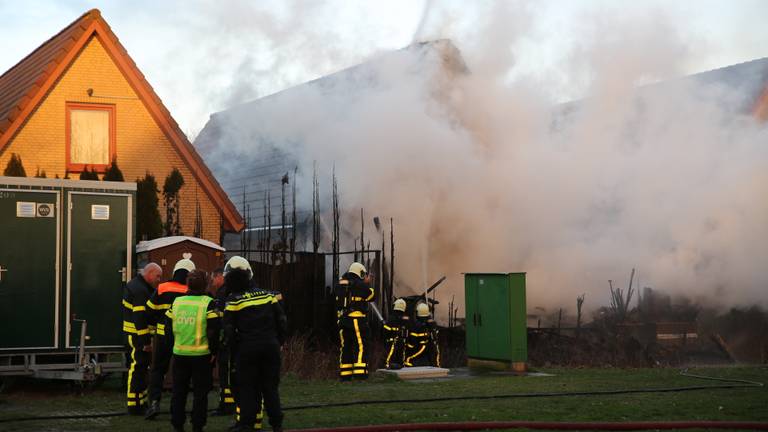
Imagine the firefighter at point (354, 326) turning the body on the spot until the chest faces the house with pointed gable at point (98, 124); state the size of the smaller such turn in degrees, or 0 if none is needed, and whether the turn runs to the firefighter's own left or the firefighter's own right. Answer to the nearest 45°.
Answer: approximately 90° to the firefighter's own left

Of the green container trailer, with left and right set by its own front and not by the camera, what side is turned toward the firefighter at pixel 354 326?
left

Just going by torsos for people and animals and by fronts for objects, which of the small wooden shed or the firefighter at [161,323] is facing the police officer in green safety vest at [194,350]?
the small wooden shed

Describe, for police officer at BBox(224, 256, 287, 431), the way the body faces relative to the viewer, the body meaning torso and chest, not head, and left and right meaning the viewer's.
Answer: facing away from the viewer

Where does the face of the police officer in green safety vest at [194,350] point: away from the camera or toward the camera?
away from the camera

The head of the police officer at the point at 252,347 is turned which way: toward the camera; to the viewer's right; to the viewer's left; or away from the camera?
away from the camera

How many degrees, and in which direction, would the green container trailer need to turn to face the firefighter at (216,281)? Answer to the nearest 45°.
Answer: approximately 45° to its left

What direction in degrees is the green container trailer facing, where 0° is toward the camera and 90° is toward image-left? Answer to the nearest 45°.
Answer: approximately 0°

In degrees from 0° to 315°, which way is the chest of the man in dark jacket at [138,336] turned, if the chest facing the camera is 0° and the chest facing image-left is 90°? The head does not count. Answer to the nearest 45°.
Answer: approximately 270°

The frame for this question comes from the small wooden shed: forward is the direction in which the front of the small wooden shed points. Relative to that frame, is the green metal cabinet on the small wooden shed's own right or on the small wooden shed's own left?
on the small wooden shed's own left
